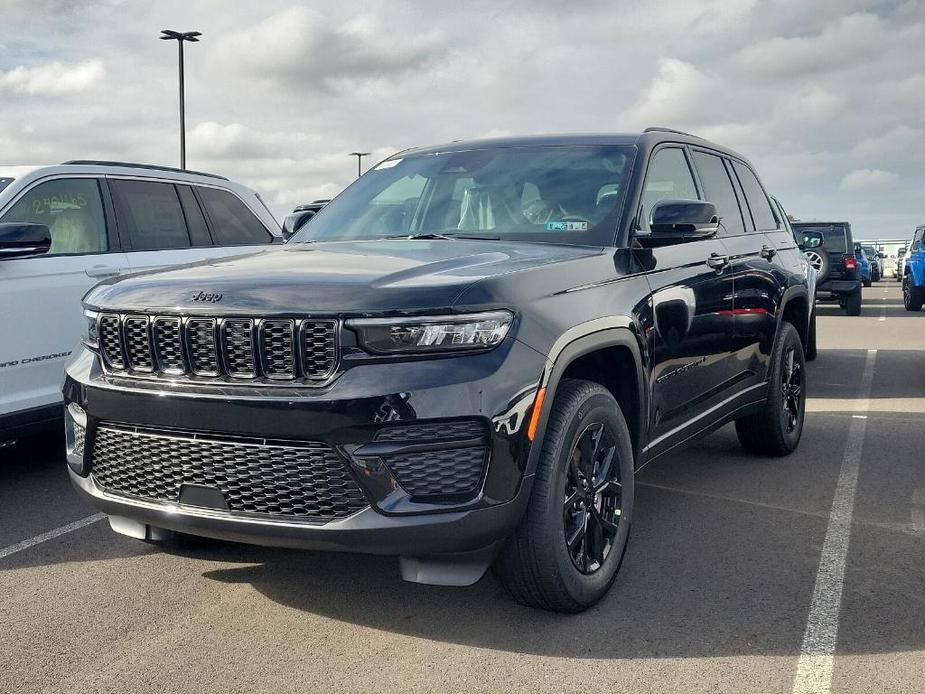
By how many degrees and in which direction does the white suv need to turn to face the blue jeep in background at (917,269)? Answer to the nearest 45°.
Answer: approximately 180°

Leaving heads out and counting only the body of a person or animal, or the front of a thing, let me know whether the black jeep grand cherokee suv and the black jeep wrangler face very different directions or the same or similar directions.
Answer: very different directions

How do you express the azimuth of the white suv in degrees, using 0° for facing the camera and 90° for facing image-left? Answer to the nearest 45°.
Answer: approximately 45°

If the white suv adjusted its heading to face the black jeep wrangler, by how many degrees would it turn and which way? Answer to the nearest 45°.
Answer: approximately 180°

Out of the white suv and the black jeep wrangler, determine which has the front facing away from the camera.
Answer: the black jeep wrangler

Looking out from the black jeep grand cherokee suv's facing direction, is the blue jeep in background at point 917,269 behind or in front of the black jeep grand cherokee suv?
behind

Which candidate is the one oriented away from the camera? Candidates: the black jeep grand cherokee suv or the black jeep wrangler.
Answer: the black jeep wrangler

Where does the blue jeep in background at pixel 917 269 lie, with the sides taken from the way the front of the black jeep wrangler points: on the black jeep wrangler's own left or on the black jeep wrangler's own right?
on the black jeep wrangler's own right

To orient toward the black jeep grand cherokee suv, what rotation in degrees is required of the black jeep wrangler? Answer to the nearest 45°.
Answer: approximately 180°

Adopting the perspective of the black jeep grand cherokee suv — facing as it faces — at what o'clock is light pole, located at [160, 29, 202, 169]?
The light pole is roughly at 4 o'clock from the black jeep grand cherokee suv.

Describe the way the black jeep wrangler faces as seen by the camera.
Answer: facing away from the viewer
